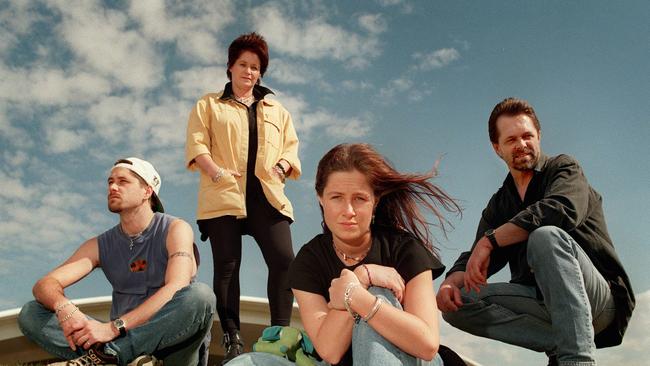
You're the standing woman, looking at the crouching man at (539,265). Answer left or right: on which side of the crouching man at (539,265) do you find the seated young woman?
right

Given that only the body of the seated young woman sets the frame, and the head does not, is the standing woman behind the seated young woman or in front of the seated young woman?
behind

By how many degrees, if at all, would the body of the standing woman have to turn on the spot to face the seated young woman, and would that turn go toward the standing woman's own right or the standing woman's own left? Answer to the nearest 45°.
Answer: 0° — they already face them

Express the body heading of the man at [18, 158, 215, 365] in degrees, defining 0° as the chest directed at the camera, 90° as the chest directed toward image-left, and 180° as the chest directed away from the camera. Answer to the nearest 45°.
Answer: approximately 45°

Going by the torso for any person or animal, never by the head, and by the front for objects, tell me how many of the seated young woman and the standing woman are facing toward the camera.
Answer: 2

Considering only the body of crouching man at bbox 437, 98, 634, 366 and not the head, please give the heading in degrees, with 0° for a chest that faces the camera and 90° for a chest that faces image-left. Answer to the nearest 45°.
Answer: approximately 45°

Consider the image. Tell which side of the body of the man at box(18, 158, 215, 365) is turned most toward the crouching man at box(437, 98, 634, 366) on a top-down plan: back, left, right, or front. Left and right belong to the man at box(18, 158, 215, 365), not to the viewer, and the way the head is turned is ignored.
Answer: left

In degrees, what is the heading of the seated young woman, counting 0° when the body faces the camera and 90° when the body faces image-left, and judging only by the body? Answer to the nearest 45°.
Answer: approximately 0°

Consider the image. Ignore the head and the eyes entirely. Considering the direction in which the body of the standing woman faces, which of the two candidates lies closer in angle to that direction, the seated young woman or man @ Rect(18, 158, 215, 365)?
the seated young woman
